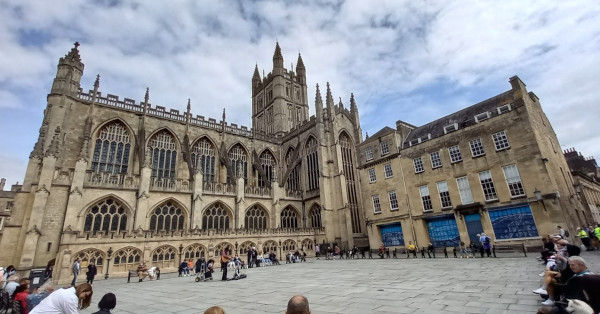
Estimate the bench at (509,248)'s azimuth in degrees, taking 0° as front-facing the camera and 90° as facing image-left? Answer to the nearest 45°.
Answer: approximately 0°

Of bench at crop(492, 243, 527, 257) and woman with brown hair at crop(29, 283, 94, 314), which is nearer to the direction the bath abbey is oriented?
the woman with brown hair

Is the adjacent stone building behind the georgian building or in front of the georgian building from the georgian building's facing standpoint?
behind

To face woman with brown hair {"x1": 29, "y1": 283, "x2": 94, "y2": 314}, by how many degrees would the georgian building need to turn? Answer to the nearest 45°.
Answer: approximately 45° to its left

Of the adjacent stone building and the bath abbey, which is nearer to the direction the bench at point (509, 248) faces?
the bath abbey

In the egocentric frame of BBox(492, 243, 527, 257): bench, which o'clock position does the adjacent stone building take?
The adjacent stone building is roughly at 7 o'clock from the bench.

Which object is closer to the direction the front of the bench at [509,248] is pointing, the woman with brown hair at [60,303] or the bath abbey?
the woman with brown hair

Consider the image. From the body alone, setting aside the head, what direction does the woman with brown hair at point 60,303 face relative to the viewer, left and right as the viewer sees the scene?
facing to the right of the viewer

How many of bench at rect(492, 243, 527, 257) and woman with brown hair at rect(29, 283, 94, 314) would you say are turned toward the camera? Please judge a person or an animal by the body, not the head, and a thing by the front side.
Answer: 1
